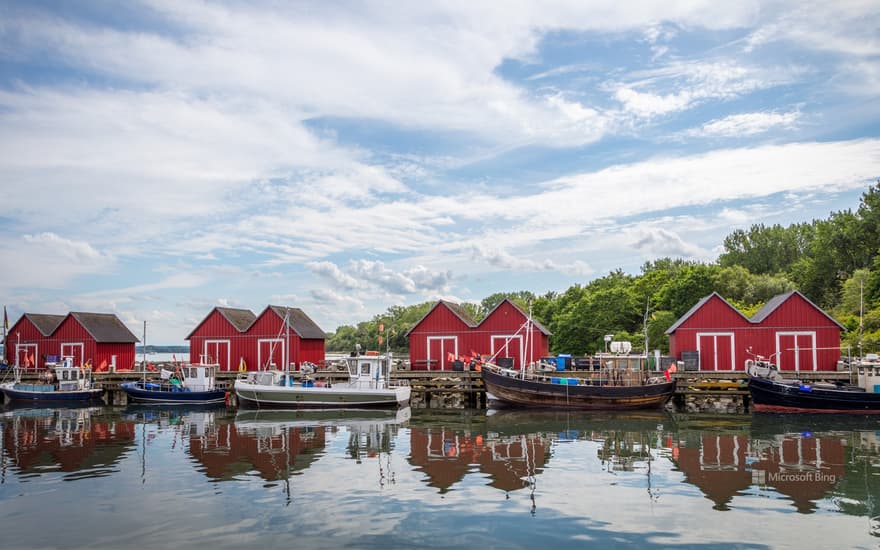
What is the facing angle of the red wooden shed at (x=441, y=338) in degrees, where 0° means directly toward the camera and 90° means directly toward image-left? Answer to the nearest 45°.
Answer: approximately 0°

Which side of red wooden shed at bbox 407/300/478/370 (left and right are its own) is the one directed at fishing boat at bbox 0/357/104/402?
right

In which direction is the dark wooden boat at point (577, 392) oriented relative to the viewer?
to the viewer's left

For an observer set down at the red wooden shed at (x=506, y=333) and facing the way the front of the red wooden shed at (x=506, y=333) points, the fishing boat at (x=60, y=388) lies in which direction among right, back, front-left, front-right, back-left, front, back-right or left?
right

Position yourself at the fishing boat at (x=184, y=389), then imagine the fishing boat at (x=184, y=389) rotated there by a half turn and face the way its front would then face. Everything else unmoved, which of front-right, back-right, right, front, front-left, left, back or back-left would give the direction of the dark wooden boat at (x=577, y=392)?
front-right

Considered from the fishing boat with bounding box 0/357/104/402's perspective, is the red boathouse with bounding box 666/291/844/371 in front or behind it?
behind

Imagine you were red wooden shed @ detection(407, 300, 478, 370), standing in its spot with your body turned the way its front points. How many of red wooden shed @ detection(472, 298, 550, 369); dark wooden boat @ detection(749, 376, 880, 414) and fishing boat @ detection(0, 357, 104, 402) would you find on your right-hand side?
1

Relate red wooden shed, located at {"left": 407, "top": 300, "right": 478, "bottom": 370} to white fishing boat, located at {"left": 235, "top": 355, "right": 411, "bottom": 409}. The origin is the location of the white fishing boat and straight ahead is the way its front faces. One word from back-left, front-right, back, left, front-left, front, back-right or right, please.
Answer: back-right

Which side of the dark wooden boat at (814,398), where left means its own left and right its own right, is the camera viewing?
left

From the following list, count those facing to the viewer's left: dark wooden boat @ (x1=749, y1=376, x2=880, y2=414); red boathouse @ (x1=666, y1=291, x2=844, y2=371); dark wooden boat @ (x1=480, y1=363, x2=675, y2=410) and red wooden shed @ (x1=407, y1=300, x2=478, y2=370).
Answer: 2

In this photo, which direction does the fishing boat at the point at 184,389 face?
to the viewer's left

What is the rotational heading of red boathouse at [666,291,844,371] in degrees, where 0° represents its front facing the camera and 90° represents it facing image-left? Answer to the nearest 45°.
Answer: approximately 0°
